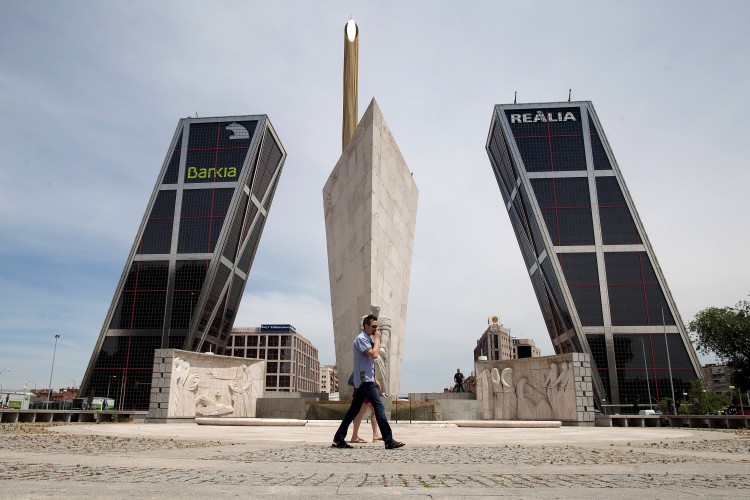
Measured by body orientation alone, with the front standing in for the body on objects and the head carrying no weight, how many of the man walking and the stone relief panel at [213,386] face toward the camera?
1

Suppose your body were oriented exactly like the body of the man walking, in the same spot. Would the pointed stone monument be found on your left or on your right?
on your left

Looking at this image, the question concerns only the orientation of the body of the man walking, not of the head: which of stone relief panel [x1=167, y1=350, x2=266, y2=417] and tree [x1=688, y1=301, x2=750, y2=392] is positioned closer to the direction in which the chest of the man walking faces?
the tree

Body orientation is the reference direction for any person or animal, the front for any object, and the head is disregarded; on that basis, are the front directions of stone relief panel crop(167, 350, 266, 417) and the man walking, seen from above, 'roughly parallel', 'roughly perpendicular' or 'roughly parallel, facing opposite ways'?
roughly perpendicular

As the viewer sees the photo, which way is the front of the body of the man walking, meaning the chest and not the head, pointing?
to the viewer's right

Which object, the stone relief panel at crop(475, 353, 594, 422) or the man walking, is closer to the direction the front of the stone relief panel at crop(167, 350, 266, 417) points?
the man walking
